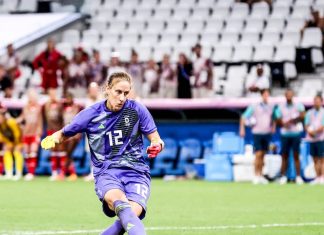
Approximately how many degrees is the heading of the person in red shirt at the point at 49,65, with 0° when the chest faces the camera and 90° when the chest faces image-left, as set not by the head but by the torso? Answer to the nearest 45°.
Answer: approximately 0°

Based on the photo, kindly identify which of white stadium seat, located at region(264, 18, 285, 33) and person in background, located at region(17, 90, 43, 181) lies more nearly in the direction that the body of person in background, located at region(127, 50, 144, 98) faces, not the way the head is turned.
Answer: the person in background

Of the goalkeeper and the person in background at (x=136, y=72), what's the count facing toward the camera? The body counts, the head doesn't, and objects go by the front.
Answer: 2

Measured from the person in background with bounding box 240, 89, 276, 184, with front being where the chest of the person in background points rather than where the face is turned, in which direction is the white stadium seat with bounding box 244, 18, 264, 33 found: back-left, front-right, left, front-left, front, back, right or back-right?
back-left

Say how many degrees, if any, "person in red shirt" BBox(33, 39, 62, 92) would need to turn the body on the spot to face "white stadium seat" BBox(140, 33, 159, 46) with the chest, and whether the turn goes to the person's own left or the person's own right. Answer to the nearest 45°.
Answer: approximately 135° to the person's own left

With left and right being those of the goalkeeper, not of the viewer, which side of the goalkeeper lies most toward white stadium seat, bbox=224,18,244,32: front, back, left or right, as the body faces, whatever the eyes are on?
back

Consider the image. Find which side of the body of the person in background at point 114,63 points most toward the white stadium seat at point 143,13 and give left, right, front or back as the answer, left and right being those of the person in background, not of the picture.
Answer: back
